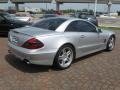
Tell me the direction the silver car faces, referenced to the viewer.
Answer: facing away from the viewer and to the right of the viewer
